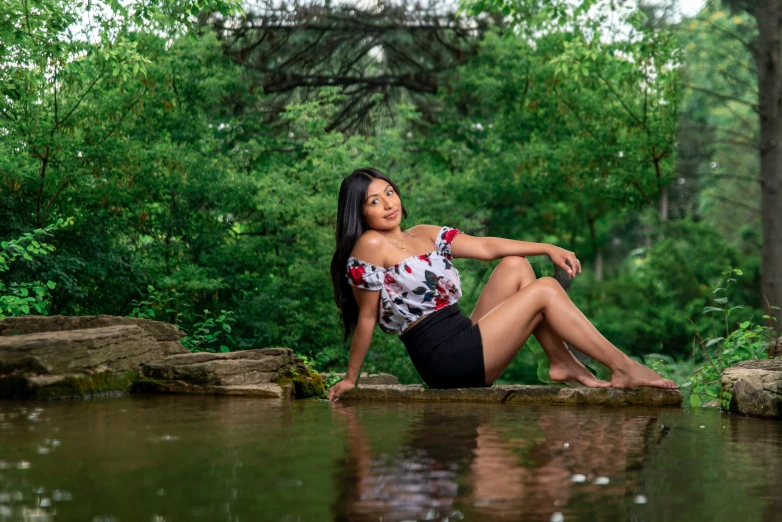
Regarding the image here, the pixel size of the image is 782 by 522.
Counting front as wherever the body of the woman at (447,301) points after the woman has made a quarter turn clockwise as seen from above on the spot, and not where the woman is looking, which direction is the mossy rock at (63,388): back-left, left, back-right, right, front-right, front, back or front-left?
front-right

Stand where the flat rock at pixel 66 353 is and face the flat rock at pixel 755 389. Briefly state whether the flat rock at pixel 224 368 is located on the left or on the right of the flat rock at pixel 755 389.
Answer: left

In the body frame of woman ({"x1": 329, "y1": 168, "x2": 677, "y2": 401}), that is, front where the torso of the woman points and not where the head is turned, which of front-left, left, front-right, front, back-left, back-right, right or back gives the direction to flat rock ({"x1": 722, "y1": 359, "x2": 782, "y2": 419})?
front-left

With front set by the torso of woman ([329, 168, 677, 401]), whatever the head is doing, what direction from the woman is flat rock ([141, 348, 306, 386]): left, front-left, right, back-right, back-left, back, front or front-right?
back

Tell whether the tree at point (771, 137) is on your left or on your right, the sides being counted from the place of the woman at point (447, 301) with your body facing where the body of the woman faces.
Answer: on your left

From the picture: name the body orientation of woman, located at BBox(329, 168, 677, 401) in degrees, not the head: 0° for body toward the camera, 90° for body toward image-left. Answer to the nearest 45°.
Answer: approximately 315°

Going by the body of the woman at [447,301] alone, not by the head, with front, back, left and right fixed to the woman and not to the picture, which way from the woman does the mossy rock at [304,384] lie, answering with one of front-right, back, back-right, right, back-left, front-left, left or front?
back

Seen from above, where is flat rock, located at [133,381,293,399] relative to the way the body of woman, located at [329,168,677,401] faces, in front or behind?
behind
